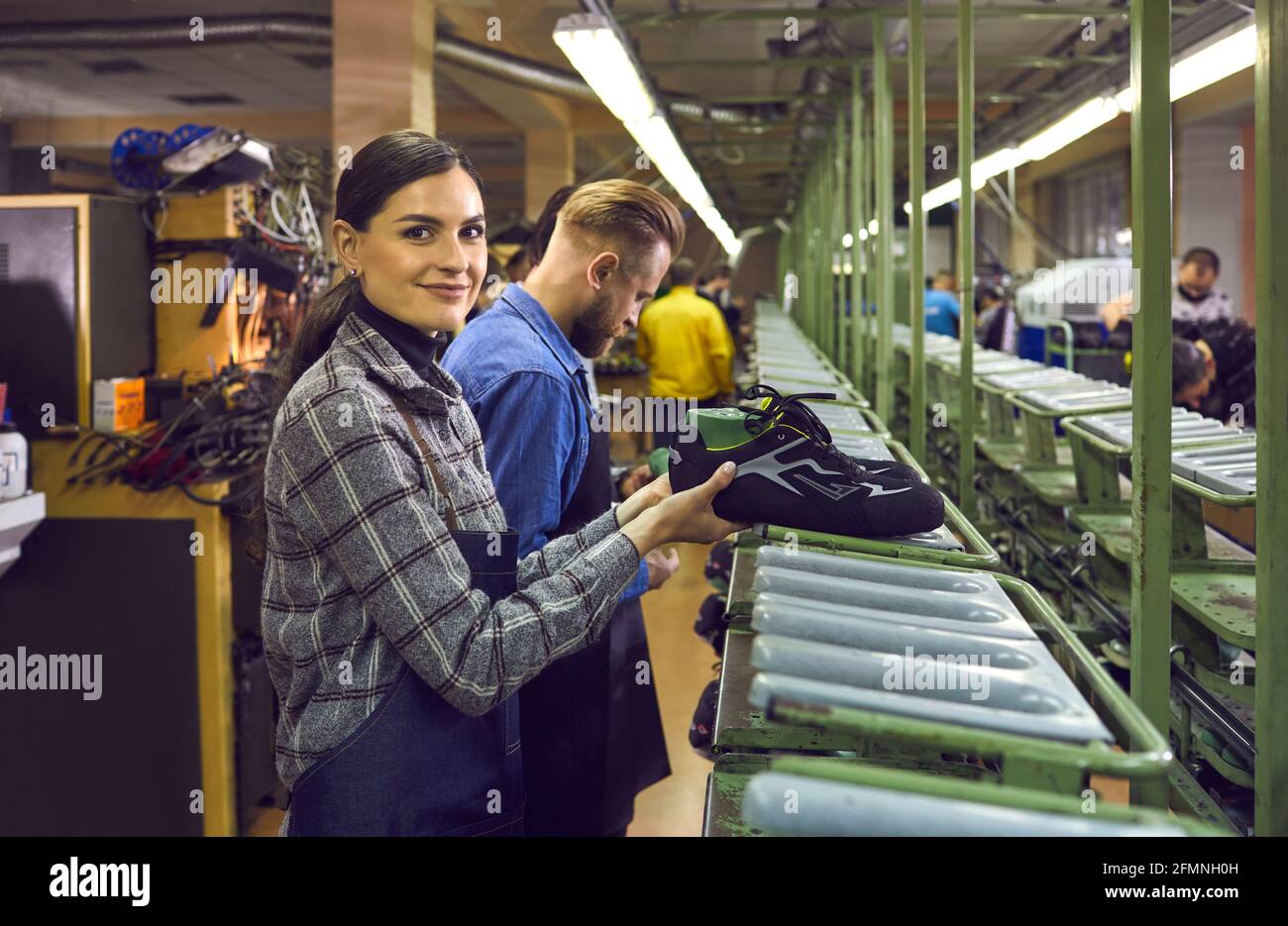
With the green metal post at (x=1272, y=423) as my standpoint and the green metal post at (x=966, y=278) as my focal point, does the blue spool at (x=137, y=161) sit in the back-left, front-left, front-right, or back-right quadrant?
front-left

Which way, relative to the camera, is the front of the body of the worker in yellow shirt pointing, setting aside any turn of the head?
away from the camera

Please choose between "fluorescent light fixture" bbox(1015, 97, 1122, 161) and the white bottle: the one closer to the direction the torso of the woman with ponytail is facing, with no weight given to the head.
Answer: the fluorescent light fixture

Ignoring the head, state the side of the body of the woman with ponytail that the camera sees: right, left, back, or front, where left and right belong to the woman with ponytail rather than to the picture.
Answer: right
